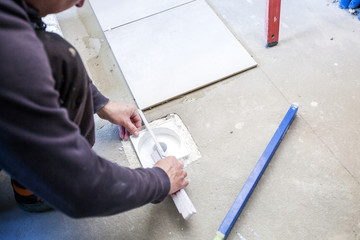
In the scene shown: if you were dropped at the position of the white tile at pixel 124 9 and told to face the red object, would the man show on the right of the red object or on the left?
right

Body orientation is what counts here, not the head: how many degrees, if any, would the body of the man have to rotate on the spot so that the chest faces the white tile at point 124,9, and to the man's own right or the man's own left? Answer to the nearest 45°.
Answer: approximately 90° to the man's own left

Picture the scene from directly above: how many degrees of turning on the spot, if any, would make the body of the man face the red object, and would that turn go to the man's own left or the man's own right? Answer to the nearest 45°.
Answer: approximately 45° to the man's own left

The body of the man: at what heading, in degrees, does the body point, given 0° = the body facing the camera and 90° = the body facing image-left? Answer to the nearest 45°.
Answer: approximately 270°

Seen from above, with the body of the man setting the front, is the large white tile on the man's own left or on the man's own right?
on the man's own left
